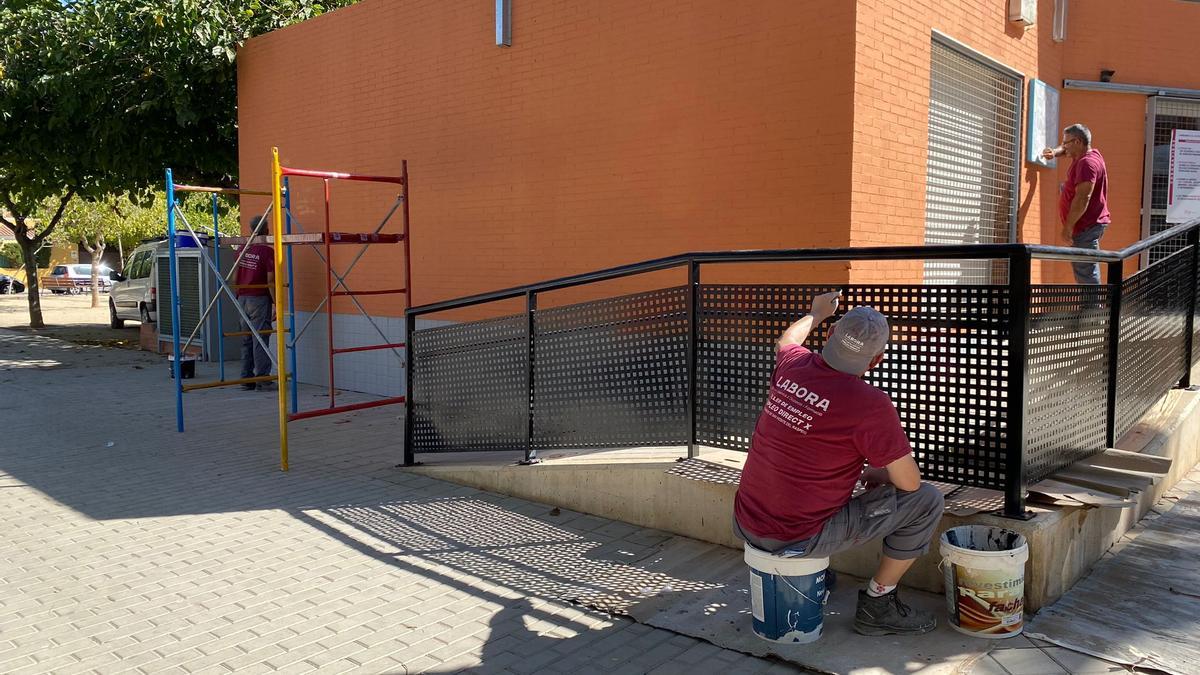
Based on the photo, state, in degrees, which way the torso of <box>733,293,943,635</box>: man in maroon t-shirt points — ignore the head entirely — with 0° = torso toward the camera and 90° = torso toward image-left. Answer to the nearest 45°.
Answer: approximately 225°

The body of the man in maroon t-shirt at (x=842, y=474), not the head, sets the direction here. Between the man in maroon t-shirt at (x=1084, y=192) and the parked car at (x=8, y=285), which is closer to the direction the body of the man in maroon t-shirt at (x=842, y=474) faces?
the man in maroon t-shirt

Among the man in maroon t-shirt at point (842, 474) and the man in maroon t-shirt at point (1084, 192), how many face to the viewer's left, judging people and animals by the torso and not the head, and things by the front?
1

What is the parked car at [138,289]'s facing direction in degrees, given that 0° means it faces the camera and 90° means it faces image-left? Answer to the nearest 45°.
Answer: approximately 45°

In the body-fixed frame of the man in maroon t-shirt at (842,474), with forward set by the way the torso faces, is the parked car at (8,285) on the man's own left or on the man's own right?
on the man's own left

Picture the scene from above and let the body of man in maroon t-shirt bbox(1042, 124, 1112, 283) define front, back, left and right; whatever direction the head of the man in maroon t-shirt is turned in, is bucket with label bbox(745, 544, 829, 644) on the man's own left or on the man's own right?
on the man's own left

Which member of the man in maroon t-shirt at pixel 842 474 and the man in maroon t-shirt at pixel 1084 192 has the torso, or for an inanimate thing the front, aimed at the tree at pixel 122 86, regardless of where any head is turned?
the man in maroon t-shirt at pixel 1084 192

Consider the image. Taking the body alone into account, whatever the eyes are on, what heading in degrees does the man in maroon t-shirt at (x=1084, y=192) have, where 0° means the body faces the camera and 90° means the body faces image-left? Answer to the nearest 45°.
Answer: approximately 90°

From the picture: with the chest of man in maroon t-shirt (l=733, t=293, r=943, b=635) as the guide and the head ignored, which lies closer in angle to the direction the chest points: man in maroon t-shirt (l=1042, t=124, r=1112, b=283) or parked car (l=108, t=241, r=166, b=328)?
the man in maroon t-shirt

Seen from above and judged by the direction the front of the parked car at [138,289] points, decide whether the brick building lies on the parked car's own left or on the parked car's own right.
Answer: on the parked car's own left

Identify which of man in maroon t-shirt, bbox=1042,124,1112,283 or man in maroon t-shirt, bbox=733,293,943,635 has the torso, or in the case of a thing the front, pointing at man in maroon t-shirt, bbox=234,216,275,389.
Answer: man in maroon t-shirt, bbox=1042,124,1112,283

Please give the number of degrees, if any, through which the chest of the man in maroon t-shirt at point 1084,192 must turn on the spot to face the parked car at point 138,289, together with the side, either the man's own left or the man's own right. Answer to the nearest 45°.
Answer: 0° — they already face it
